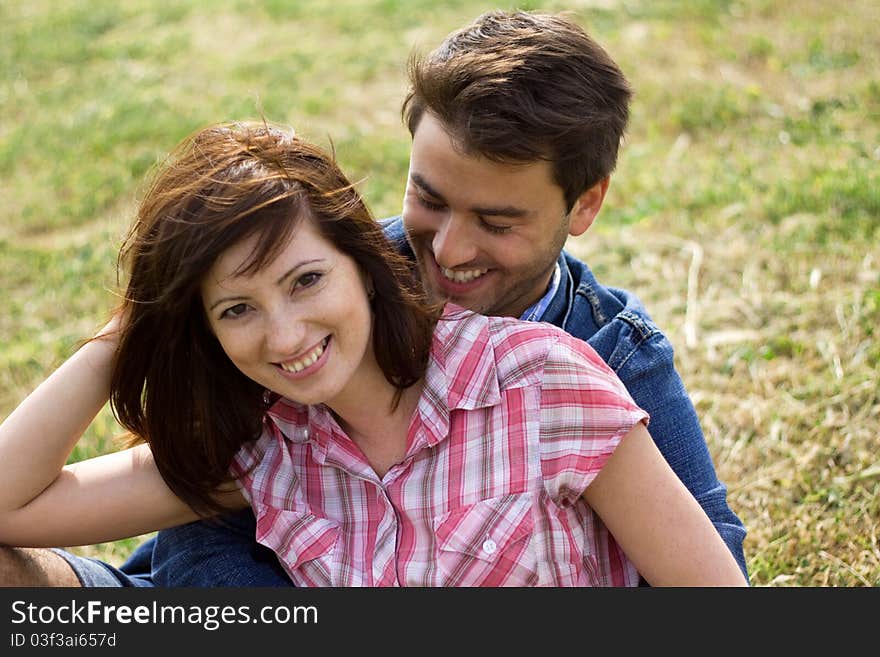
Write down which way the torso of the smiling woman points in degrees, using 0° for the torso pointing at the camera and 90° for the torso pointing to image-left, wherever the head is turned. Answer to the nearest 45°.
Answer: approximately 0°

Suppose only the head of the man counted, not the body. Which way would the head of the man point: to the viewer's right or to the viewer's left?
to the viewer's left

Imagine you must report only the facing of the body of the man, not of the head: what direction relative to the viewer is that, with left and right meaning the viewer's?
facing the viewer and to the left of the viewer

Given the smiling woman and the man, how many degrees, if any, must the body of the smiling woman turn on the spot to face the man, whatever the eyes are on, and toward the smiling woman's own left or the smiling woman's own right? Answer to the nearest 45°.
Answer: approximately 135° to the smiling woman's own left

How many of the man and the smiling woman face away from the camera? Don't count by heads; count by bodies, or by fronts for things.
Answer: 0

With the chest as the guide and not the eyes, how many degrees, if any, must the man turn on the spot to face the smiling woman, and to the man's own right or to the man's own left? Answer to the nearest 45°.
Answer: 0° — they already face them
